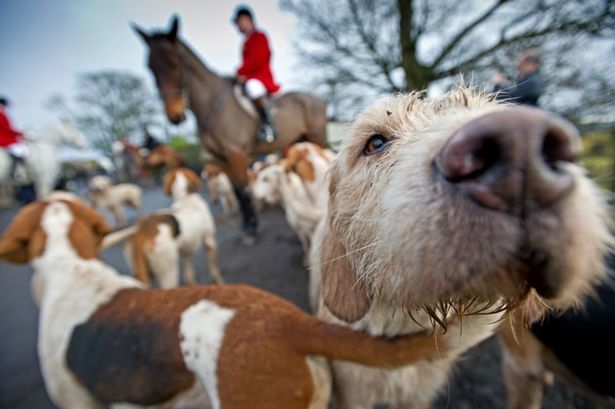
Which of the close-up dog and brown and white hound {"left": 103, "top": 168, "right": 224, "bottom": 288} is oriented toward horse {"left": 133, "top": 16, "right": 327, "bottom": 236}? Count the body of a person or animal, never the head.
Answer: the brown and white hound

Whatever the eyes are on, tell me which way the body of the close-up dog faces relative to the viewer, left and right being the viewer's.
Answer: facing the viewer and to the right of the viewer

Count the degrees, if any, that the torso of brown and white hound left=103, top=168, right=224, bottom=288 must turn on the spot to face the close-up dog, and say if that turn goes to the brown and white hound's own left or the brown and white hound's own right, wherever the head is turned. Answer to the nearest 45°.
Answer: approximately 135° to the brown and white hound's own right

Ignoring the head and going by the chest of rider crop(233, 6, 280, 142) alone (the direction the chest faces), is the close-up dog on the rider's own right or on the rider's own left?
on the rider's own left

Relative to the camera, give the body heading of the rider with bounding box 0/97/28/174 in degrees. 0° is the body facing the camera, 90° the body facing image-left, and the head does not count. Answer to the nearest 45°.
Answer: approximately 270°

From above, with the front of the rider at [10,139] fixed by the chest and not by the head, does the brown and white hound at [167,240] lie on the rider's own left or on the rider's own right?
on the rider's own right

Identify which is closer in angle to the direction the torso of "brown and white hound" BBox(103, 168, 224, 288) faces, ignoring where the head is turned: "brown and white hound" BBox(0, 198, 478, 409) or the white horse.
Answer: the white horse

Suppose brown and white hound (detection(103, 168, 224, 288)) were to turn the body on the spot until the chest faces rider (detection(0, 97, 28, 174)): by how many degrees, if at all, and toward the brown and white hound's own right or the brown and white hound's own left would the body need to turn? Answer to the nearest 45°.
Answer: approximately 45° to the brown and white hound's own left

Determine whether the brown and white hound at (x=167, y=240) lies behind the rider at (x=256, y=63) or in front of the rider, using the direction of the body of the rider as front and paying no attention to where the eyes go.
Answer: in front

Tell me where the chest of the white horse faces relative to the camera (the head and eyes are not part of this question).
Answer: to the viewer's right

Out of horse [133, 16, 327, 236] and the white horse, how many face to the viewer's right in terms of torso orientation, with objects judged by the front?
1
